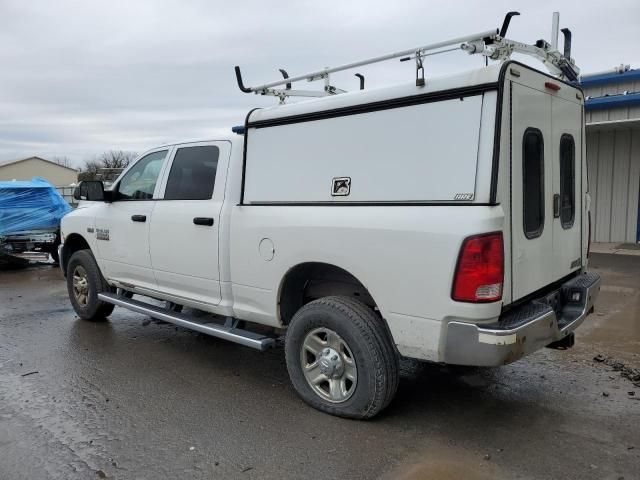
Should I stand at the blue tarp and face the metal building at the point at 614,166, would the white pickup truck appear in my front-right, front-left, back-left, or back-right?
front-right

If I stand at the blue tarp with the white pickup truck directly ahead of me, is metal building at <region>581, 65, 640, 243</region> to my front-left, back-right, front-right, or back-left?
front-left

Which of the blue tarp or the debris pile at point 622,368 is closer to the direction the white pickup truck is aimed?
the blue tarp

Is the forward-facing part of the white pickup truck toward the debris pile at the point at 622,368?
no

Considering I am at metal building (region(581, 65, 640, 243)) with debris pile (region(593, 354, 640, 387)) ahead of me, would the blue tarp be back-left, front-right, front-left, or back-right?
front-right

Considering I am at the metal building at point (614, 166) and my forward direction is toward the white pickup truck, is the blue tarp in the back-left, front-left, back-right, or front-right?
front-right

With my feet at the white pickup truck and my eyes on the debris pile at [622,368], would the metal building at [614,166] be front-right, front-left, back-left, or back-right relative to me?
front-left

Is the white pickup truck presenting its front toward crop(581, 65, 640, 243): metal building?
no

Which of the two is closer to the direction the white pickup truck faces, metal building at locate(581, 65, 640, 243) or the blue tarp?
the blue tarp

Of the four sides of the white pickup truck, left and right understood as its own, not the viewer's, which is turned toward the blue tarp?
front

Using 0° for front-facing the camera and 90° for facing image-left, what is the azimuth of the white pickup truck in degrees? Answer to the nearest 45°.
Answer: approximately 135°
